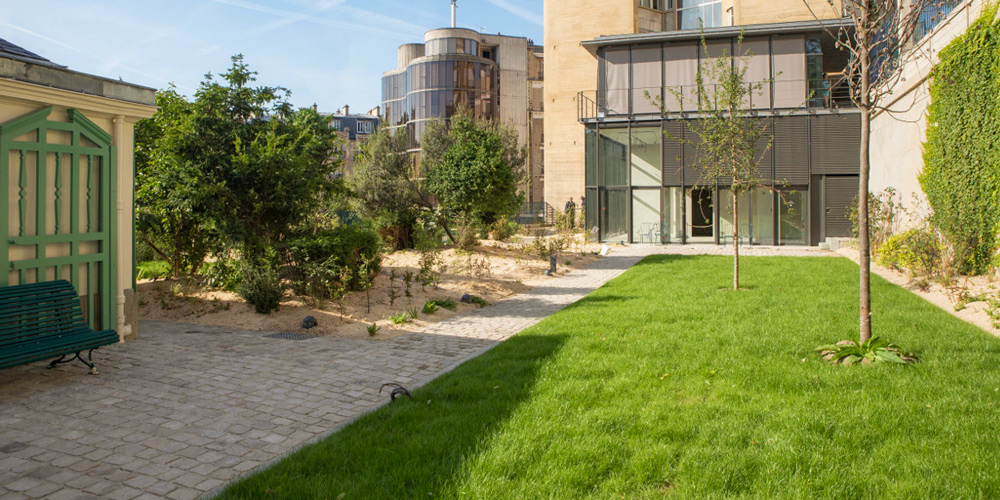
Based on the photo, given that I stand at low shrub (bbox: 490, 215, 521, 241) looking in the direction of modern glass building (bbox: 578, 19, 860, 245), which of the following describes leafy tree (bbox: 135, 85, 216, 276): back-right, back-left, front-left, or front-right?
back-right

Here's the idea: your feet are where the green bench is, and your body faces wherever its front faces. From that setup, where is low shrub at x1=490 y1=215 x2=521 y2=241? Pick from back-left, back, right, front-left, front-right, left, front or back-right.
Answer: left

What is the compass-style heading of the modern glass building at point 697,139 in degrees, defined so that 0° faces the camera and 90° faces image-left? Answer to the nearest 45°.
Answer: approximately 0°

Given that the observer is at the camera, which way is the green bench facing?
facing the viewer and to the right of the viewer

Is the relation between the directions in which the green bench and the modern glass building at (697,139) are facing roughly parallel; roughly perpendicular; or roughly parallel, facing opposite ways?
roughly perpendicular

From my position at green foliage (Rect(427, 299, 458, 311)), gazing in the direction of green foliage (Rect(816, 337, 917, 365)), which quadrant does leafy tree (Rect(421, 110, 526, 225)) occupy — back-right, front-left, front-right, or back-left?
back-left

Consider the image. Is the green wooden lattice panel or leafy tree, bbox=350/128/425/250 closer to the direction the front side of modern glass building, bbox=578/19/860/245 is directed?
the green wooden lattice panel

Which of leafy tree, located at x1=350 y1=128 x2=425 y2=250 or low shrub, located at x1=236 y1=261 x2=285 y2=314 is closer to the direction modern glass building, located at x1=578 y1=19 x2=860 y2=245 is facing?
the low shrub

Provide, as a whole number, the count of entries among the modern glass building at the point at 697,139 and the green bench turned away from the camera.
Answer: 0

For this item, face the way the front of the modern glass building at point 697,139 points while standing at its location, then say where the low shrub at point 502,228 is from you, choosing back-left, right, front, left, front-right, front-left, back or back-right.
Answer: front-right
